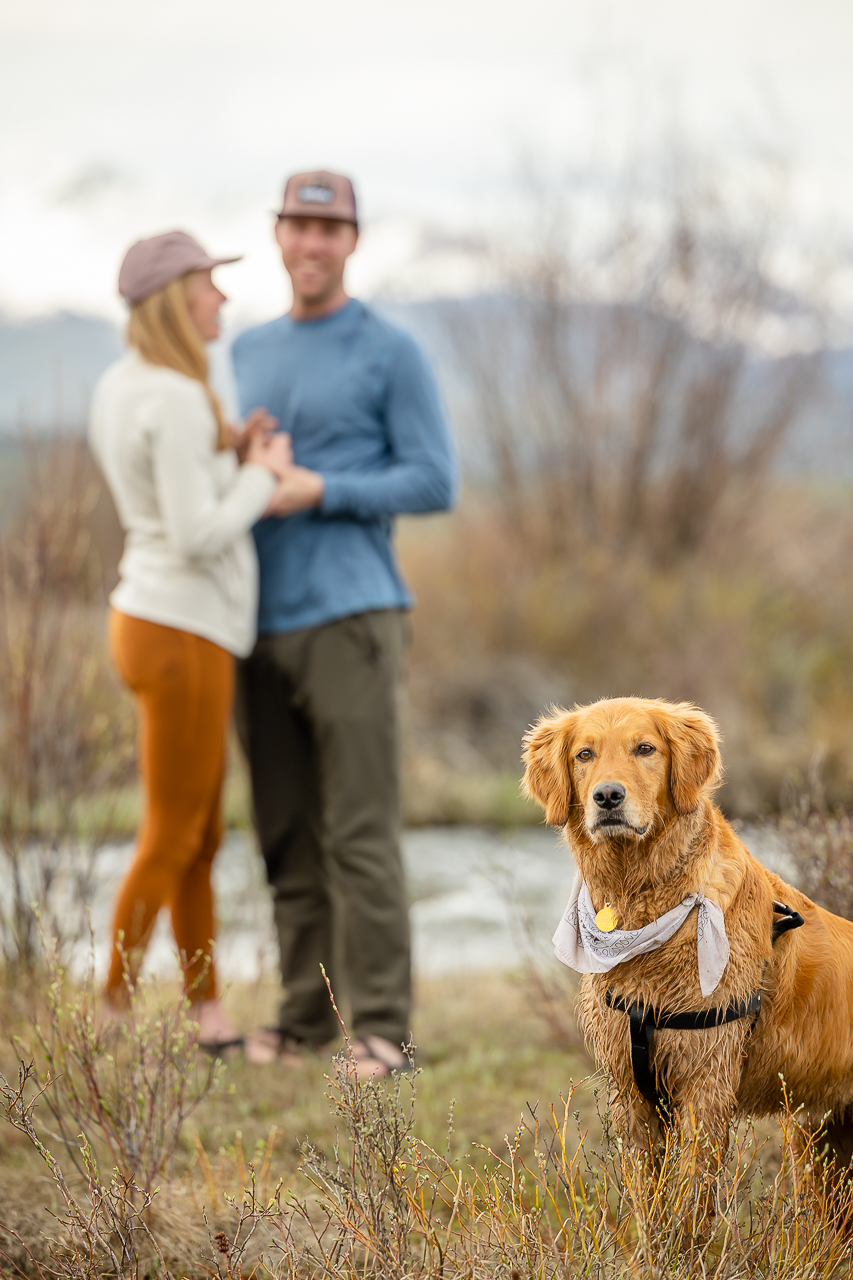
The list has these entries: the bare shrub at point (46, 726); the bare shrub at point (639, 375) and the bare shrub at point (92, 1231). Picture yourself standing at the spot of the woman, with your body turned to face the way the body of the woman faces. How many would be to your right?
1

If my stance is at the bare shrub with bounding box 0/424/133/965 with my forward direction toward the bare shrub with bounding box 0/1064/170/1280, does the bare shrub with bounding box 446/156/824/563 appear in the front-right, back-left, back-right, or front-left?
back-left

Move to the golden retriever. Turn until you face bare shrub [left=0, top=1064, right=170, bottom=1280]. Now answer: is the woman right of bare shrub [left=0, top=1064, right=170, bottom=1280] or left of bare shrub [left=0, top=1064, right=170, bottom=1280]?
right

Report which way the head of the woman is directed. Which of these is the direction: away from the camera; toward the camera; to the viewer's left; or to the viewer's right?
to the viewer's right

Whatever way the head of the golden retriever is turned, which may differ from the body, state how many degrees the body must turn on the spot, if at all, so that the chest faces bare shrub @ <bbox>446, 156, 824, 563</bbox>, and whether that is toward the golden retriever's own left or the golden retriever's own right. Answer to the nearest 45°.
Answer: approximately 135° to the golden retriever's own right

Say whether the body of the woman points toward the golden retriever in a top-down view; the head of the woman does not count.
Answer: no

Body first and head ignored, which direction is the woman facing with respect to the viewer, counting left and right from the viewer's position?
facing to the right of the viewer

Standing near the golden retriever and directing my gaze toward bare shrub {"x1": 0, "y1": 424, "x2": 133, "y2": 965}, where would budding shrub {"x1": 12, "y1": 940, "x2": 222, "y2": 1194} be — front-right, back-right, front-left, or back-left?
front-left

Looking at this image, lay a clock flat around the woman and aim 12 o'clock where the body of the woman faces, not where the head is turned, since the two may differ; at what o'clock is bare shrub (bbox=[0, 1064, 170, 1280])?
The bare shrub is roughly at 3 o'clock from the woman.

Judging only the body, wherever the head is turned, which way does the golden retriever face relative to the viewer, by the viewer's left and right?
facing the viewer and to the left of the viewer

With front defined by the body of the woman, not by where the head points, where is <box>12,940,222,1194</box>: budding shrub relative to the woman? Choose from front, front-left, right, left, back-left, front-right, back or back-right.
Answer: right

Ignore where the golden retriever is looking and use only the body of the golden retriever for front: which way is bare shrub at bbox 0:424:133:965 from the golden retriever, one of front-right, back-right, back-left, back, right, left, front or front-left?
right

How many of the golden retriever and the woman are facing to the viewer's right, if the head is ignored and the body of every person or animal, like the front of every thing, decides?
1
